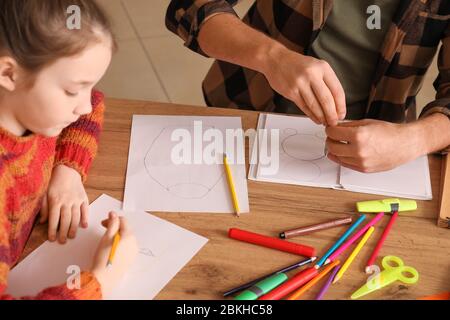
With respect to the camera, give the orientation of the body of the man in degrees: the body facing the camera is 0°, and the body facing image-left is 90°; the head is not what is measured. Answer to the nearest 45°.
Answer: approximately 0°

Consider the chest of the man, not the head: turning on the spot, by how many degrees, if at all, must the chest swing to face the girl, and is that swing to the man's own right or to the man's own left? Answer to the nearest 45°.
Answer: approximately 45° to the man's own right

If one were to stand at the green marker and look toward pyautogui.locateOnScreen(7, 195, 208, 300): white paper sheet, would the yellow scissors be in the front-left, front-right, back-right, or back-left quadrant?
back-right
